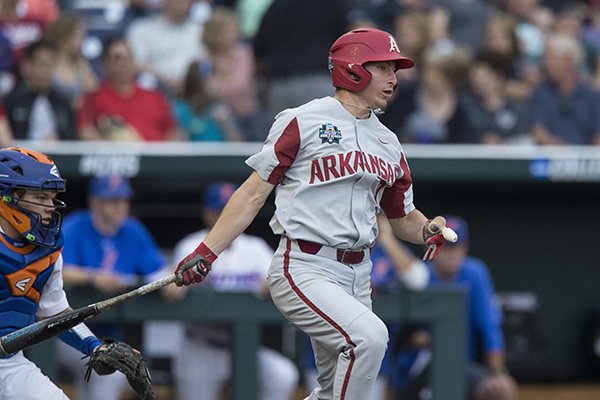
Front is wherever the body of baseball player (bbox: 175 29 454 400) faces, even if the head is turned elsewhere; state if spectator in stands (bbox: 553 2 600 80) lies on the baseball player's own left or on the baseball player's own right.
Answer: on the baseball player's own left

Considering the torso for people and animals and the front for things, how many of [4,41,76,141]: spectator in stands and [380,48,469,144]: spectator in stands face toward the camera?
2

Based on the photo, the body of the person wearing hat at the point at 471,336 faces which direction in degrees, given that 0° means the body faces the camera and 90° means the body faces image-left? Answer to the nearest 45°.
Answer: approximately 45°

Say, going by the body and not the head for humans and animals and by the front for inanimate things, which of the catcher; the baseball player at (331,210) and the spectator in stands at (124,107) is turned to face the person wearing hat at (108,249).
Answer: the spectator in stands

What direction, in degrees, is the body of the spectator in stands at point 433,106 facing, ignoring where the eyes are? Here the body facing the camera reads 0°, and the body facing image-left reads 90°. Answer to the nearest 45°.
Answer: approximately 0°

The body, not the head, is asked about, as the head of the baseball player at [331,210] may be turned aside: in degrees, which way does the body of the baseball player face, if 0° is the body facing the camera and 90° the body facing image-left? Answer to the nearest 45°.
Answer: approximately 315°
